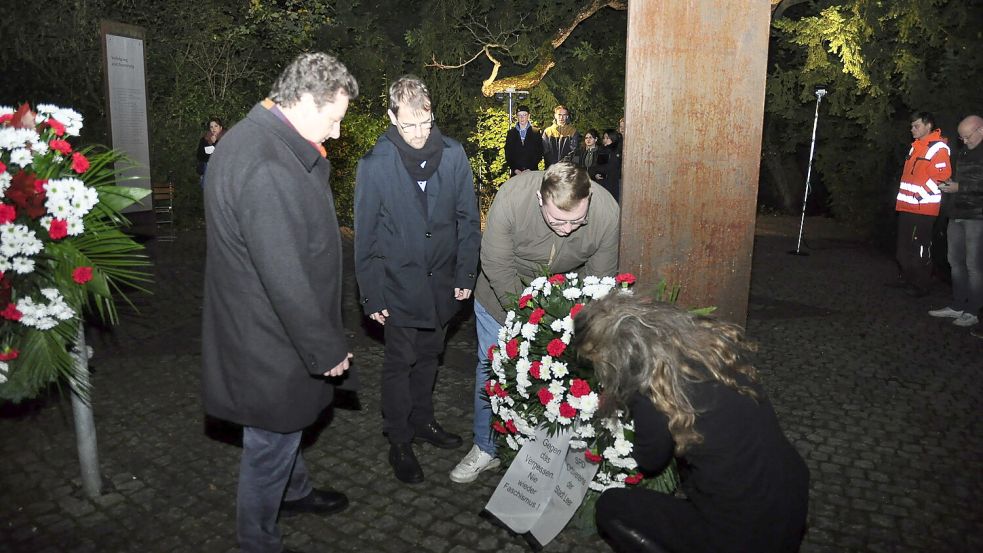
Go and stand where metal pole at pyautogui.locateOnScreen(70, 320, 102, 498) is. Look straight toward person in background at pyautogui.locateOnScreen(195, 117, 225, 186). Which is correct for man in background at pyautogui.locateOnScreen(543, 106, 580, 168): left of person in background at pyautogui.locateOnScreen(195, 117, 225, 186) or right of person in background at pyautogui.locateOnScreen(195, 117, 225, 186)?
right

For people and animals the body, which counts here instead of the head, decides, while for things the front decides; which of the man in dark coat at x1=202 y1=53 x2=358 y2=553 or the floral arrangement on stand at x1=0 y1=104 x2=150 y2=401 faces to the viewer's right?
the man in dark coat

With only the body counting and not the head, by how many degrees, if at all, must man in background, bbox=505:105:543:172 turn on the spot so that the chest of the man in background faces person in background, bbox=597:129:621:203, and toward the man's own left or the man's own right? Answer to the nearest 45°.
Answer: approximately 45° to the man's own left

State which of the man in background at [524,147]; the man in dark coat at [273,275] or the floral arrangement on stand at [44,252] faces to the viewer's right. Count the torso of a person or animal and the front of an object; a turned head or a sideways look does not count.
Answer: the man in dark coat

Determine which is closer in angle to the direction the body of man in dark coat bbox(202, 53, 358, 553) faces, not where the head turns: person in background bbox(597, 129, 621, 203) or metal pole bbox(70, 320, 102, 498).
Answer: the person in background

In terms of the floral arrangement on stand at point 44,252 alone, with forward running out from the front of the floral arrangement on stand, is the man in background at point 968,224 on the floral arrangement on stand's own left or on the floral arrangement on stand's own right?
on the floral arrangement on stand's own left

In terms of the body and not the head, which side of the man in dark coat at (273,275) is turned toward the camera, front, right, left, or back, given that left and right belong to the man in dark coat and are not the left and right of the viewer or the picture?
right

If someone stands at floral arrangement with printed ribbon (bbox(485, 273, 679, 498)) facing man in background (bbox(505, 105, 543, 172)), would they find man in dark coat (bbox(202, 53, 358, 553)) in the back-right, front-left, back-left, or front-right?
back-left

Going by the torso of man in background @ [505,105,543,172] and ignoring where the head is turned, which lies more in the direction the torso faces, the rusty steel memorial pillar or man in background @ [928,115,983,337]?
the rusty steel memorial pillar

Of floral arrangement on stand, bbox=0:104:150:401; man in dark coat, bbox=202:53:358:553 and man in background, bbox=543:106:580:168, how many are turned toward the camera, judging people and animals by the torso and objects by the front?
2

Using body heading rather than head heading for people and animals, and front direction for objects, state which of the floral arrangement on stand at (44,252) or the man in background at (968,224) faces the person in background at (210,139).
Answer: the man in background

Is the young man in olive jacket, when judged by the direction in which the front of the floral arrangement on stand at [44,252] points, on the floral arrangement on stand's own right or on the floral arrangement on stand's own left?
on the floral arrangement on stand's own left

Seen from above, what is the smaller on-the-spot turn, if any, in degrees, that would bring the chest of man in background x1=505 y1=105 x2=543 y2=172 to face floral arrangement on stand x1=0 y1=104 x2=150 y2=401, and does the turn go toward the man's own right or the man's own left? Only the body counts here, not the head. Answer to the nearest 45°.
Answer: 0° — they already face it

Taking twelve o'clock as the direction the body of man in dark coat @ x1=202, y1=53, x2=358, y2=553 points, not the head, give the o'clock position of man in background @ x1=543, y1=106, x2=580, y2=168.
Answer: The man in background is roughly at 10 o'clock from the man in dark coat.

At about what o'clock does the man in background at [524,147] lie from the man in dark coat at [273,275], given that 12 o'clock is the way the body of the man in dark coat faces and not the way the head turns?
The man in background is roughly at 10 o'clock from the man in dark coat.
